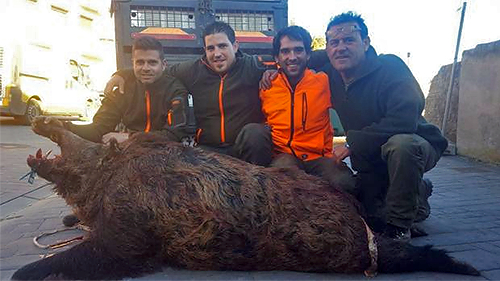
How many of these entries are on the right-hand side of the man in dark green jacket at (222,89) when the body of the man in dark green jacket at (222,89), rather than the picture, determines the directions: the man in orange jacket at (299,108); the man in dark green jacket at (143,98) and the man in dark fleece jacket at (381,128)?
1

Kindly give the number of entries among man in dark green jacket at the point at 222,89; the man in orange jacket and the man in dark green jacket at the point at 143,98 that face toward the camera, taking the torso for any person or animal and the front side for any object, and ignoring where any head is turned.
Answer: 3

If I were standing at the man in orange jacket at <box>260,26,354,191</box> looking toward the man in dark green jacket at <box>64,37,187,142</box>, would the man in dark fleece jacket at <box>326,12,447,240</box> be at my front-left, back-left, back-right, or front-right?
back-left

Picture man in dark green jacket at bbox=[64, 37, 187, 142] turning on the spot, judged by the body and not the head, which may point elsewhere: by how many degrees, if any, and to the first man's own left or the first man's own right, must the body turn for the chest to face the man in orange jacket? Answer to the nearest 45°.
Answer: approximately 45° to the first man's own left

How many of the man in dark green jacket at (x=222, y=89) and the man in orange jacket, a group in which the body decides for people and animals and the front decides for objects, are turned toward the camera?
2

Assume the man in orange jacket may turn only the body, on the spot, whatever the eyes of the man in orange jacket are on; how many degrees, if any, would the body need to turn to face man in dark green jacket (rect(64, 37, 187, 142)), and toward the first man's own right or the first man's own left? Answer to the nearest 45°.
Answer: approximately 90° to the first man's own right

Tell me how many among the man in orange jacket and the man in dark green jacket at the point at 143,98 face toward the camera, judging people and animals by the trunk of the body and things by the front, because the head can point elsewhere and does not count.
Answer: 2

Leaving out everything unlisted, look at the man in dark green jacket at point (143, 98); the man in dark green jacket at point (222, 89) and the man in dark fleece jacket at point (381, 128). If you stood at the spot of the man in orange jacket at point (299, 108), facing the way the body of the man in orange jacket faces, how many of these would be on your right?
2

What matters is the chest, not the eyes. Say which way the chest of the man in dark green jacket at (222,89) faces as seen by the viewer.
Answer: toward the camera

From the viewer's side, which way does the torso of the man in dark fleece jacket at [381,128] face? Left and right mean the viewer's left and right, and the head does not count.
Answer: facing the viewer and to the left of the viewer

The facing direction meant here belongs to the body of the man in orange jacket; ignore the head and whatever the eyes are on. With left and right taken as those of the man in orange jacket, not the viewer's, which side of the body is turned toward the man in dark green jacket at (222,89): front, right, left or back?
right

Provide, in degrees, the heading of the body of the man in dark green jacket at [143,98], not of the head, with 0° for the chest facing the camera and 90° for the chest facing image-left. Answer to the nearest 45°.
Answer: approximately 0°
